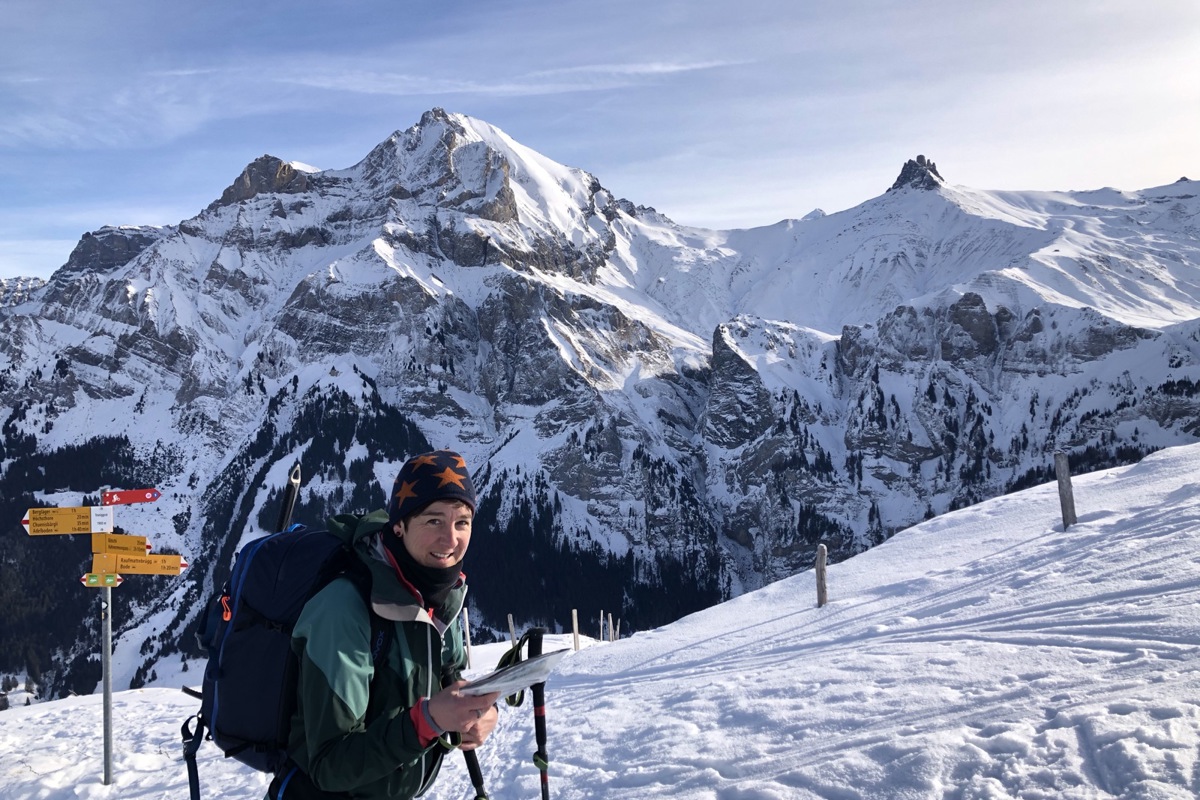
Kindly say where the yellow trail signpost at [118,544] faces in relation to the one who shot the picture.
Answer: facing the viewer

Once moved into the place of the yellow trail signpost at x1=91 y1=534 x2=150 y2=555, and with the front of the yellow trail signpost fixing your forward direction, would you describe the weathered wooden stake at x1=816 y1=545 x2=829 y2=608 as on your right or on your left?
on your left

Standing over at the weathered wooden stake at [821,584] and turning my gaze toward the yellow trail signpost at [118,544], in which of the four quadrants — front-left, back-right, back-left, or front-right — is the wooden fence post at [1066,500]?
back-left

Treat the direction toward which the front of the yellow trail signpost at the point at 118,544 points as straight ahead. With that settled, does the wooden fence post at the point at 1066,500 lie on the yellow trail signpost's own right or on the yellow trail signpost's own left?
on the yellow trail signpost's own left
